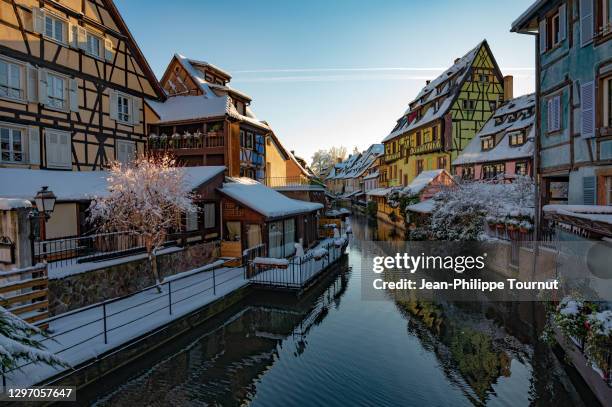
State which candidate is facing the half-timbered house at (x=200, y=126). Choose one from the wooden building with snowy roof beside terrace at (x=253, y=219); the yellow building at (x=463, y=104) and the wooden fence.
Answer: the yellow building

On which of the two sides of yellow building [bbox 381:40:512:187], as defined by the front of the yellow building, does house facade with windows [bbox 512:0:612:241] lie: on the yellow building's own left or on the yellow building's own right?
on the yellow building's own left

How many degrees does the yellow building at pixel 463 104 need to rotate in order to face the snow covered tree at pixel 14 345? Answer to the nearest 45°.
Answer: approximately 45° to its left

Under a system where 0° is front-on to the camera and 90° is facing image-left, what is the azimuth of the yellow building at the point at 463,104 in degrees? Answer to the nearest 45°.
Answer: approximately 45°

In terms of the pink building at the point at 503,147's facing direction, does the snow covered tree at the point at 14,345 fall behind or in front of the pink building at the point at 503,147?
in front

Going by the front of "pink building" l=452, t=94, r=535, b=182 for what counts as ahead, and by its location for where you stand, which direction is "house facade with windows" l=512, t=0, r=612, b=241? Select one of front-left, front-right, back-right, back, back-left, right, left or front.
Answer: front-left

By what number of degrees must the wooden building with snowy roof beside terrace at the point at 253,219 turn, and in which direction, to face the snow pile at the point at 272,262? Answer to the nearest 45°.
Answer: approximately 45° to its right

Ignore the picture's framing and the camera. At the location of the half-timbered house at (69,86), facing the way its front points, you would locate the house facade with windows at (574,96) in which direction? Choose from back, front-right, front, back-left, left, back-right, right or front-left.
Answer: front

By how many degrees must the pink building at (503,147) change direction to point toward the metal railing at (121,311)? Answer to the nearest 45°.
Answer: approximately 45° to its left

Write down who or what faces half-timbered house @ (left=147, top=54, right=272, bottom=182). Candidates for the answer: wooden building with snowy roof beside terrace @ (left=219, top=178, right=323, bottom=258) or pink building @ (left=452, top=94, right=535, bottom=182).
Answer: the pink building

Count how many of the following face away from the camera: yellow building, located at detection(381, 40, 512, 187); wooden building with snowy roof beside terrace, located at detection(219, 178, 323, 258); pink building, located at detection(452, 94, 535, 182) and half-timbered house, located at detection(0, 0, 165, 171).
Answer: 0

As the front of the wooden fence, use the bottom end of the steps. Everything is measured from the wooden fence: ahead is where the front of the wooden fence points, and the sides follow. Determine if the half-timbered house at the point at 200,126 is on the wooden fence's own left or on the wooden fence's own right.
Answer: on the wooden fence's own left

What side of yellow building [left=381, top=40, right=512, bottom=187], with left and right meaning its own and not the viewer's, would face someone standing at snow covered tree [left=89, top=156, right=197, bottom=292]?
front

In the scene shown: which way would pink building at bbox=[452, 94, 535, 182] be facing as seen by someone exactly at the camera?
facing the viewer and to the left of the viewer

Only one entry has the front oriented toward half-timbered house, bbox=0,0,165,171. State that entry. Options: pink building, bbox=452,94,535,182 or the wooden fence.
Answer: the pink building

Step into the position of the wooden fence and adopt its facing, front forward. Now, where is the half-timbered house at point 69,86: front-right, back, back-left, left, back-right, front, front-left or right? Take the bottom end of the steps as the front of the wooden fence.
back-left

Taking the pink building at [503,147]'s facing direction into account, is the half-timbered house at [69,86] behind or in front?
in front
